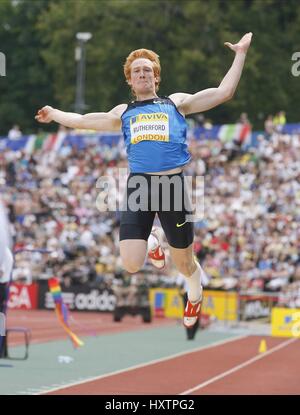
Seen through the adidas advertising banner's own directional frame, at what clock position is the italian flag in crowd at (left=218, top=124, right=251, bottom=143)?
The italian flag in crowd is roughly at 8 o'clock from the adidas advertising banner.

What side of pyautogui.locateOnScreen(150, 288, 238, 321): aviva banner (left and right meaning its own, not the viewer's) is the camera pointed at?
front

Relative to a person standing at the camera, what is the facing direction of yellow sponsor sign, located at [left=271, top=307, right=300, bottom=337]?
facing the viewer

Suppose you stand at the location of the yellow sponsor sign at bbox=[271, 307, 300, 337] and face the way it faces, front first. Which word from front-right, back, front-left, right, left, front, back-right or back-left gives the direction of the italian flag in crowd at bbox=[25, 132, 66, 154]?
back-right

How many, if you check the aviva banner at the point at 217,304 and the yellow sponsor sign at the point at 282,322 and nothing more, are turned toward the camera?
2

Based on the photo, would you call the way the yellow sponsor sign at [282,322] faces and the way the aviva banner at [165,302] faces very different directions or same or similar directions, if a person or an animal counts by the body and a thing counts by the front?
same or similar directions

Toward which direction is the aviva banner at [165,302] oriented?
toward the camera

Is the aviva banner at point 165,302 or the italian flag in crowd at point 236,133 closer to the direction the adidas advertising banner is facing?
the aviva banner

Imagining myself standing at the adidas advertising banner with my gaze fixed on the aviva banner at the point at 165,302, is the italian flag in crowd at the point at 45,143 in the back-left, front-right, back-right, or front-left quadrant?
back-left

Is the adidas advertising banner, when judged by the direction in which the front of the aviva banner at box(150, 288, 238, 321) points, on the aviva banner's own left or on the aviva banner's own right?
on the aviva banner's own right

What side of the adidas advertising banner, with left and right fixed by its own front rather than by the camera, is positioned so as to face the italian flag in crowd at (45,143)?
back

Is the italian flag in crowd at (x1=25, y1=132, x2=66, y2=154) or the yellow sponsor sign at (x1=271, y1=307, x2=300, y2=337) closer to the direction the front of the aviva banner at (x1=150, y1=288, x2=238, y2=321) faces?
the yellow sponsor sign
